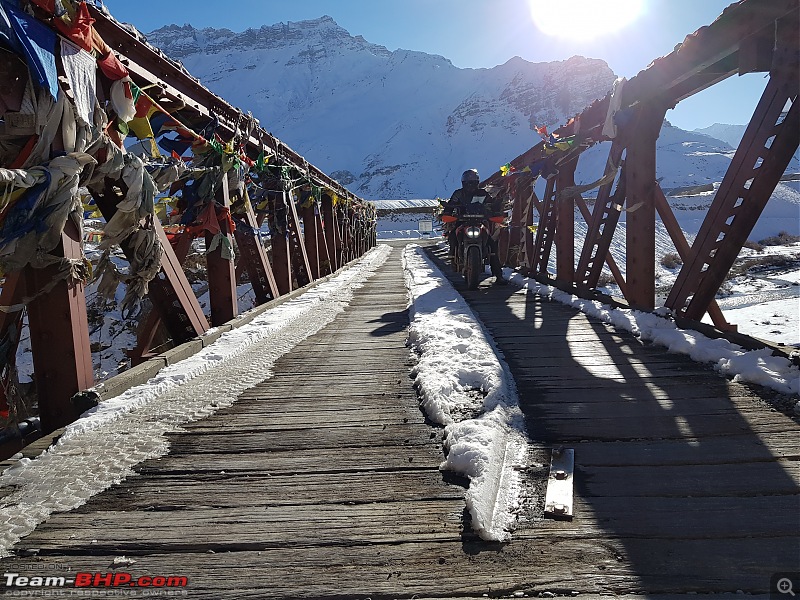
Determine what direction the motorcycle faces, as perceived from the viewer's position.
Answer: facing the viewer

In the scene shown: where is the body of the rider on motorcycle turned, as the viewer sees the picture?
toward the camera

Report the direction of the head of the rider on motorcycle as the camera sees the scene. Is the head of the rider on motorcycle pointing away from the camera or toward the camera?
toward the camera

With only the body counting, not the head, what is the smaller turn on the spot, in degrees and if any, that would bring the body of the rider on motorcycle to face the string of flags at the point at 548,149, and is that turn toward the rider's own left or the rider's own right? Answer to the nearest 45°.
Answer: approximately 45° to the rider's own left
